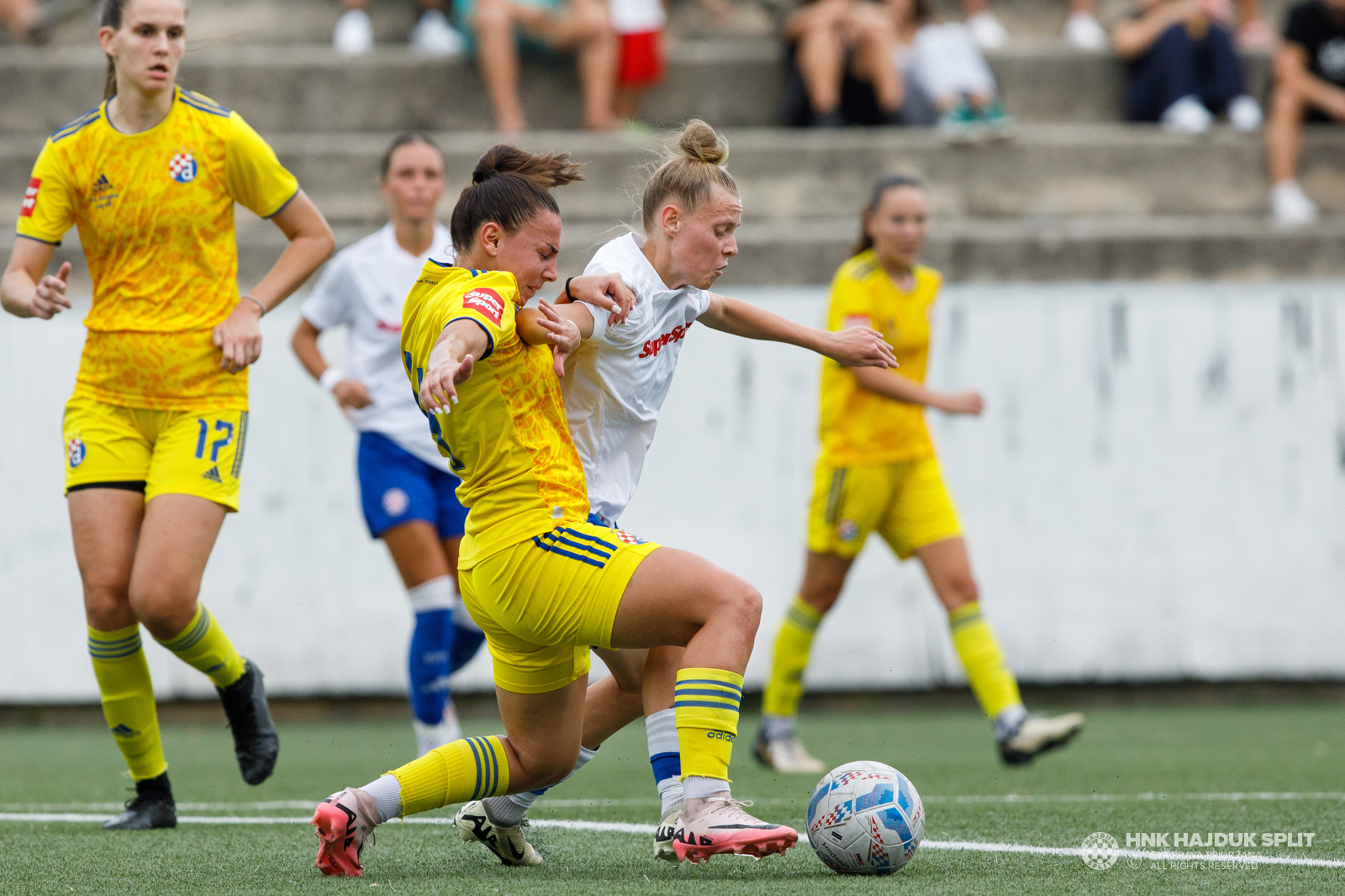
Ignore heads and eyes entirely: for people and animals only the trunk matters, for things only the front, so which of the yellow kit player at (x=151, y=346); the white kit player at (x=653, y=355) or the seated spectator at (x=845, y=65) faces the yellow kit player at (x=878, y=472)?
the seated spectator

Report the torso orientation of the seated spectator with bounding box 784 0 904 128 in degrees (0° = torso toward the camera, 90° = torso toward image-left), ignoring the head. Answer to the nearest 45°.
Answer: approximately 0°

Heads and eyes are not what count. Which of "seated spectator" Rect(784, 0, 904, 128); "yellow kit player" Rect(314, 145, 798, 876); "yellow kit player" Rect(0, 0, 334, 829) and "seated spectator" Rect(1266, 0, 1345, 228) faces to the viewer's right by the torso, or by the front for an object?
"yellow kit player" Rect(314, 145, 798, 876)

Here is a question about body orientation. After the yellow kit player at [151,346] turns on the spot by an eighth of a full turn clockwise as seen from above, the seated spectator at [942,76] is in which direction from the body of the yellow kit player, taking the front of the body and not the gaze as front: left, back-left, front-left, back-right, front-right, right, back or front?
back

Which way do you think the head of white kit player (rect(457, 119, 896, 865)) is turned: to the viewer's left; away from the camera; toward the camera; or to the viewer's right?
to the viewer's right

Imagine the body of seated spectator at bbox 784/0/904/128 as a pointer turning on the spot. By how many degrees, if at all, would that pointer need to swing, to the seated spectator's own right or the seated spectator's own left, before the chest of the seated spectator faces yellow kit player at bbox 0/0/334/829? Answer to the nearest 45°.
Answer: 0° — they already face them

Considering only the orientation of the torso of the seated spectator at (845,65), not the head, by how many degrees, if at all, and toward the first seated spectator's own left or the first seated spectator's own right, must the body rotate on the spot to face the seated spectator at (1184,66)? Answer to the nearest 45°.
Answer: approximately 90° to the first seated spectator's own left

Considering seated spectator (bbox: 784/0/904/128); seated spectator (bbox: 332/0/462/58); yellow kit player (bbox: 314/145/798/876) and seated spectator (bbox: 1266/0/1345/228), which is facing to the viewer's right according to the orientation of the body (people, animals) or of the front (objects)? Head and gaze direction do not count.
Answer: the yellow kit player

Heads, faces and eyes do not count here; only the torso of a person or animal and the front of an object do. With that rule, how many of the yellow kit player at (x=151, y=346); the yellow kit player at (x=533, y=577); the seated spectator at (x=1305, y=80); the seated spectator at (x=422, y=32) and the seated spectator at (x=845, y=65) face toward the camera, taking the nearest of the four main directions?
4

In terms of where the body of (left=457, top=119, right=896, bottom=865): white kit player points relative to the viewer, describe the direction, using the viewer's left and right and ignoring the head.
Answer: facing the viewer and to the right of the viewer

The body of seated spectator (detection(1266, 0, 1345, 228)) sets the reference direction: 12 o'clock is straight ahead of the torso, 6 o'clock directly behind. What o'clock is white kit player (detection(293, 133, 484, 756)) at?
The white kit player is roughly at 1 o'clock from the seated spectator.

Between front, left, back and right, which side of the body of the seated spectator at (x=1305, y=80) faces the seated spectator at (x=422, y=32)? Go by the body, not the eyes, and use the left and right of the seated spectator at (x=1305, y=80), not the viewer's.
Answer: right

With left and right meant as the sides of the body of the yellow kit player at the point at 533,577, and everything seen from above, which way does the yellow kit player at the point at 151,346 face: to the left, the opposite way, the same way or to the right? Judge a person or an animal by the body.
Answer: to the right

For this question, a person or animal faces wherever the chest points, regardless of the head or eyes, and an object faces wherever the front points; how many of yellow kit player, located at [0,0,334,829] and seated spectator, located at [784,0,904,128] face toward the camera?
2

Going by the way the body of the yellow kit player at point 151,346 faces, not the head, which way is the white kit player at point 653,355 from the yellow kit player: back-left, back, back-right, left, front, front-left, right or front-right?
front-left

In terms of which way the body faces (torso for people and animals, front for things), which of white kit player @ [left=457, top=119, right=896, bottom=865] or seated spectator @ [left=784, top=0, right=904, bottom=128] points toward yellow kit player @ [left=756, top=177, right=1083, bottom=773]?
the seated spectator
